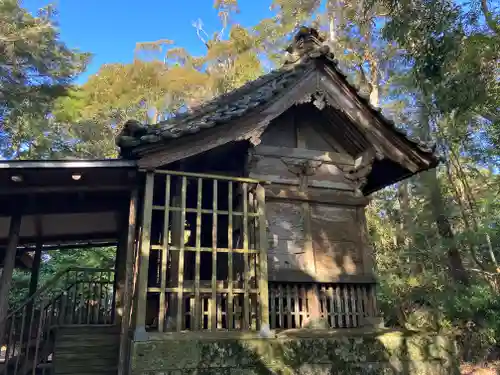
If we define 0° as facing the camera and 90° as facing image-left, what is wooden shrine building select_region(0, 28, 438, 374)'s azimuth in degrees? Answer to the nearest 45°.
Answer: approximately 90°
